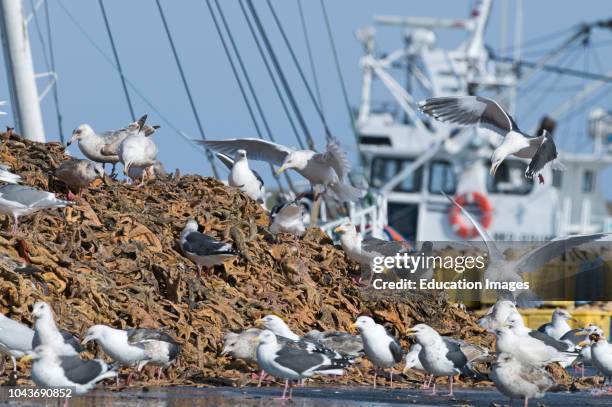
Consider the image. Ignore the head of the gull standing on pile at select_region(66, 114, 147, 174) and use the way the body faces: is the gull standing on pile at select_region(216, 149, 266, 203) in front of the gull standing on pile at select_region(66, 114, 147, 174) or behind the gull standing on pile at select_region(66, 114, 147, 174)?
behind

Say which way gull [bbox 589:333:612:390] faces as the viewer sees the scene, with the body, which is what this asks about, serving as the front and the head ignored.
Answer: to the viewer's left

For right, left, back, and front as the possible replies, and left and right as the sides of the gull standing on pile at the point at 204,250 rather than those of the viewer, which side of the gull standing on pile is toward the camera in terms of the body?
left

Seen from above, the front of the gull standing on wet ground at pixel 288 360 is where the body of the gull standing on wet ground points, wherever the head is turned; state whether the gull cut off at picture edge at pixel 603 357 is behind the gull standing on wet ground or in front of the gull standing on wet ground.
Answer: behind

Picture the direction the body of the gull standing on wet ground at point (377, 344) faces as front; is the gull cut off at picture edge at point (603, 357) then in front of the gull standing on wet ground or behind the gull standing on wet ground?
behind

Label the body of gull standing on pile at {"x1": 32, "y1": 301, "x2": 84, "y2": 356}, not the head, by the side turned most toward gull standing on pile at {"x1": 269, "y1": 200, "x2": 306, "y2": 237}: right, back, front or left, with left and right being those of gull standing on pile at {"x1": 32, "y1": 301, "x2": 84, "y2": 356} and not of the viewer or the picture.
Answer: back

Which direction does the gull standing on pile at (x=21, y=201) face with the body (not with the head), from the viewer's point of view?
to the viewer's left

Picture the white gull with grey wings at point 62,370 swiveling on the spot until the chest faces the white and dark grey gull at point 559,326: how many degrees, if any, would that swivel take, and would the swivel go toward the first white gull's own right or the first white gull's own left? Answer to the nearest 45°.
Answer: approximately 135° to the first white gull's own right

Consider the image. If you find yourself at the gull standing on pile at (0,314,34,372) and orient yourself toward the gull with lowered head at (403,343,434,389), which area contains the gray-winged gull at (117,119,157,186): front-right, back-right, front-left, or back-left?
front-left
